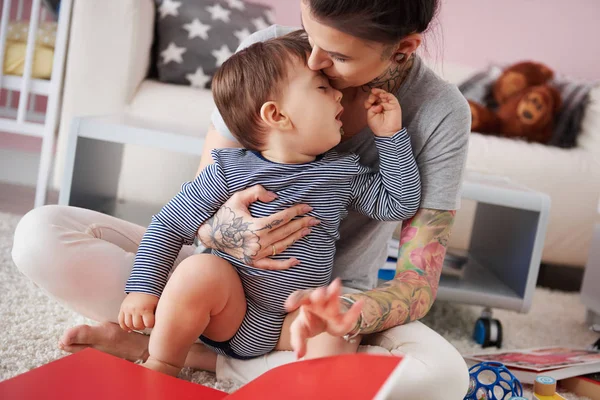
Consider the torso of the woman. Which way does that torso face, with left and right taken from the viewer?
facing the viewer and to the left of the viewer

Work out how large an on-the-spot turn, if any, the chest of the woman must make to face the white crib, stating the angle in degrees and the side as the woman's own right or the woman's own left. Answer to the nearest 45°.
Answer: approximately 90° to the woman's own right
